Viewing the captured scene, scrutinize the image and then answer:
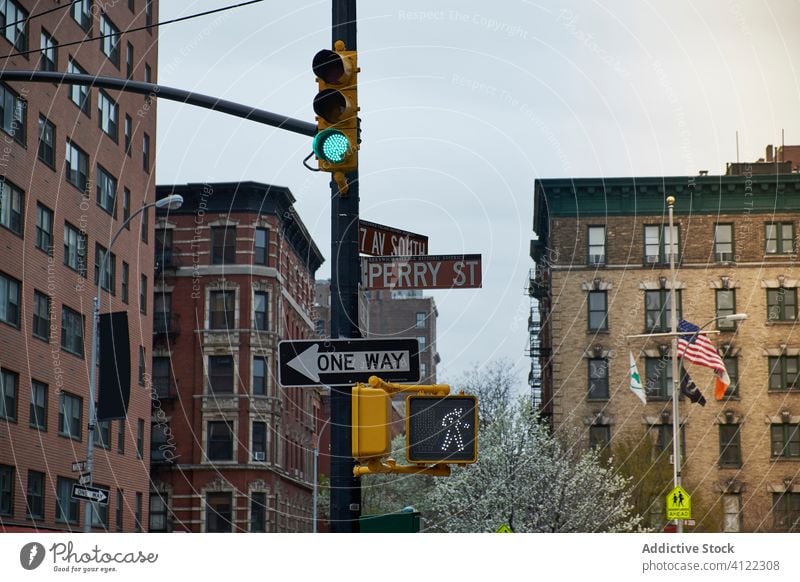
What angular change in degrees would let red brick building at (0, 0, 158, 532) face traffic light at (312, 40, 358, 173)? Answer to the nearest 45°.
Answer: approximately 45° to its right

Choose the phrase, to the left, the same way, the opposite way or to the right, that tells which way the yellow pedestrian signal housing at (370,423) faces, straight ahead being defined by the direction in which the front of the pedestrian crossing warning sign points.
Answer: to the right

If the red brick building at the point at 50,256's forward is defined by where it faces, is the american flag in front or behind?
in front

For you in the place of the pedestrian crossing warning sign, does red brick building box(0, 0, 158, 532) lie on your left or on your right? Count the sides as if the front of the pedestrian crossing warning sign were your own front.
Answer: on your right

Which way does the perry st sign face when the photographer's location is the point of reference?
facing the viewer

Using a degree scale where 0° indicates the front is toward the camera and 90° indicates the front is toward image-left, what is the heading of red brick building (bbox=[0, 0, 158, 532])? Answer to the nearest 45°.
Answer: approximately 315°

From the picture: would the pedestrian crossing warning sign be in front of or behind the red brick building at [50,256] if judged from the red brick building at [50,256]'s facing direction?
in front

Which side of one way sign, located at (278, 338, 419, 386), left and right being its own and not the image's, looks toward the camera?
front

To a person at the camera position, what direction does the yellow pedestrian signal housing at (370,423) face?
facing to the left of the viewer

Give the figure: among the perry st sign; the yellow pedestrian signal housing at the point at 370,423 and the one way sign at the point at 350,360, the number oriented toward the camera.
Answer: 2

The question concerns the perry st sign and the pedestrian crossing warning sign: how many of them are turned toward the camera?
2

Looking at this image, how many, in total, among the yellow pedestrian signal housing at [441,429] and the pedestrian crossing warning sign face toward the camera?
2

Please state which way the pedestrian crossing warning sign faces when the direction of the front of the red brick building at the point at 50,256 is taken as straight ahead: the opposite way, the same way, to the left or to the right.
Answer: to the right

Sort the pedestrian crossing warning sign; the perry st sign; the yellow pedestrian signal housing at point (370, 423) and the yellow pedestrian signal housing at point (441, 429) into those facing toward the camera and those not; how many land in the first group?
3
